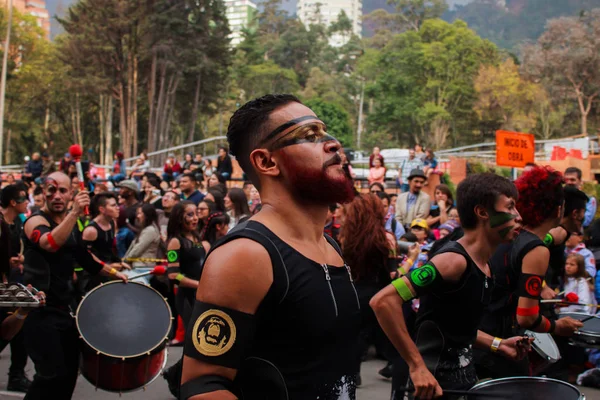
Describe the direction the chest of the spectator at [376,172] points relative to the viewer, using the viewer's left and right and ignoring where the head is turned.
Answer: facing the viewer

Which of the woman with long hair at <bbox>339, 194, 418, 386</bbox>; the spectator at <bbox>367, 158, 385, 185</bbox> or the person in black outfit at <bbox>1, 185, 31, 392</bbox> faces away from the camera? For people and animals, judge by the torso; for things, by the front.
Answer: the woman with long hair

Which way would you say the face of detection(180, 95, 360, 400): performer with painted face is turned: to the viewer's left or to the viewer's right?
to the viewer's right

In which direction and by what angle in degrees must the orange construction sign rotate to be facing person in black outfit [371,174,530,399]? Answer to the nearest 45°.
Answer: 0° — it already faces them

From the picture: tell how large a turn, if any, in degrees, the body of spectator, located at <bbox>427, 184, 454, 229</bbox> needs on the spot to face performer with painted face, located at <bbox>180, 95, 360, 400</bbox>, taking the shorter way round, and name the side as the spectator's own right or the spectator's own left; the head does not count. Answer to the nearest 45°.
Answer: approximately 45° to the spectator's own left

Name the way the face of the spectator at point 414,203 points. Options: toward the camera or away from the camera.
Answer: toward the camera

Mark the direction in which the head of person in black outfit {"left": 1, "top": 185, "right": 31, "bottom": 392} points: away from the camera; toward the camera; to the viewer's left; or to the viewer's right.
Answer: to the viewer's right

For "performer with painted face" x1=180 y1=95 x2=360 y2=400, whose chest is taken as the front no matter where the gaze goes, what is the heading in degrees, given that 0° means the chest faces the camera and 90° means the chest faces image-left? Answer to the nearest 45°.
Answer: approximately 315°

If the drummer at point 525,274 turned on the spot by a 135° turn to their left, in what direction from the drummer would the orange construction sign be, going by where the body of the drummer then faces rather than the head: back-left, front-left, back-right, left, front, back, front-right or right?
right

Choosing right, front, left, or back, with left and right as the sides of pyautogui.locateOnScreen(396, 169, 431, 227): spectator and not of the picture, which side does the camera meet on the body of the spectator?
front

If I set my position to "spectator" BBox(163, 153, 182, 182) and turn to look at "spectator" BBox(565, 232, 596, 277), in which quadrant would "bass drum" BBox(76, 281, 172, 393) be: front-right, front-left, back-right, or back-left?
front-right

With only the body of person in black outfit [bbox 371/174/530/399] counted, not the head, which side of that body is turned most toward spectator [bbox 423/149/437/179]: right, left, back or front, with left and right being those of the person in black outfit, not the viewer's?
left

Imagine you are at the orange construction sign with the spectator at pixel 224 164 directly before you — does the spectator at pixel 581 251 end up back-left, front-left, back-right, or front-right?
back-left

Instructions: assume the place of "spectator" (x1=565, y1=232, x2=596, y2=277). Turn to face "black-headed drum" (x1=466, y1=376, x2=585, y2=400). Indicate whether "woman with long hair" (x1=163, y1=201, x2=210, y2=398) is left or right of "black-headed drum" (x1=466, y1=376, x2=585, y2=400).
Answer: right

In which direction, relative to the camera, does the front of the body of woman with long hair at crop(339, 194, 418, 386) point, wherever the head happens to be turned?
away from the camera

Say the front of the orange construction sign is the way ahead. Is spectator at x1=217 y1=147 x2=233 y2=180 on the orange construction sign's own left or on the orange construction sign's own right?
on the orange construction sign's own right

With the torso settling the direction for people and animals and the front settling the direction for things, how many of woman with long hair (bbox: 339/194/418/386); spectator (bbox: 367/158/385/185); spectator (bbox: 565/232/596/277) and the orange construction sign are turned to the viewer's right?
0

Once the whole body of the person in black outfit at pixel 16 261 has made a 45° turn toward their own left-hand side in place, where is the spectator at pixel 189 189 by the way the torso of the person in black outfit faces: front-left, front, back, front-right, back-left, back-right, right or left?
front

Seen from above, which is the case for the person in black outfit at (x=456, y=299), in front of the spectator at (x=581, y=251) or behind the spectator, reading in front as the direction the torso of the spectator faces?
in front

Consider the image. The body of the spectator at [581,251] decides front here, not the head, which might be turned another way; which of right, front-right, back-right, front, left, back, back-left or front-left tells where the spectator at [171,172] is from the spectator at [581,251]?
right

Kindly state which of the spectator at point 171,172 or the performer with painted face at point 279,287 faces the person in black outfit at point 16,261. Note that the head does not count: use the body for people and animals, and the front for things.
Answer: the spectator

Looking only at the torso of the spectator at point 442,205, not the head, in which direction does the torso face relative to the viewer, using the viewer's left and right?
facing the viewer and to the left of the viewer

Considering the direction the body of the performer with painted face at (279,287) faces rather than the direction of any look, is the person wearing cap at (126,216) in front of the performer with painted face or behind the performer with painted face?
behind
